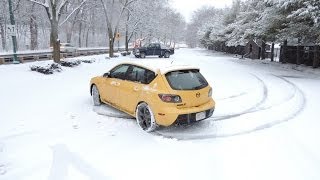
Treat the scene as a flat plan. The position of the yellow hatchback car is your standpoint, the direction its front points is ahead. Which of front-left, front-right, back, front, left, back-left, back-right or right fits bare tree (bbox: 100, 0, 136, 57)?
front-right

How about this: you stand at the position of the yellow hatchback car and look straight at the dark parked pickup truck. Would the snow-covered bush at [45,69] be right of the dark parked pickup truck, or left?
left

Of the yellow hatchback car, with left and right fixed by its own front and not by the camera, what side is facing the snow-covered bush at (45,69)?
front

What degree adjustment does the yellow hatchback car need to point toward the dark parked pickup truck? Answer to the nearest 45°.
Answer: approximately 45° to its right

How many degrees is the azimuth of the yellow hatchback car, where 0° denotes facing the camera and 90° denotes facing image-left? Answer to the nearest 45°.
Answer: approximately 135°

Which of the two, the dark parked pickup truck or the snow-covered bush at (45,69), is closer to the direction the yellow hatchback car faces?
the snow-covered bush
